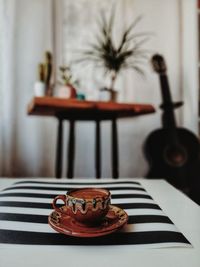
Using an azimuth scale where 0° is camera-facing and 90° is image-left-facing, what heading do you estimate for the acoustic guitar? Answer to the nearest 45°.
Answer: approximately 0°

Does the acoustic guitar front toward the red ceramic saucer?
yes

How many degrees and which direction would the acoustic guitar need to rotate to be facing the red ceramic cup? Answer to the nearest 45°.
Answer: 0° — it already faces it

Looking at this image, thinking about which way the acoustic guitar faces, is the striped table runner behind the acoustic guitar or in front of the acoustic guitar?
in front
